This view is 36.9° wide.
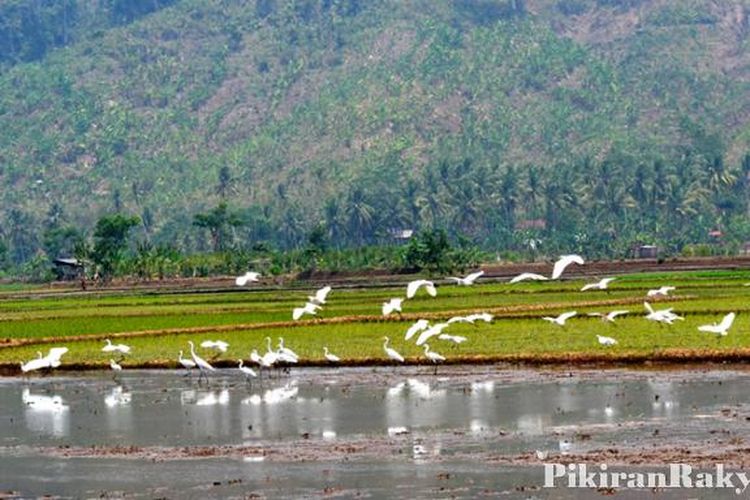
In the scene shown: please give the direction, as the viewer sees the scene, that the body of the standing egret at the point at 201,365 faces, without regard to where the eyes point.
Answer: to the viewer's left

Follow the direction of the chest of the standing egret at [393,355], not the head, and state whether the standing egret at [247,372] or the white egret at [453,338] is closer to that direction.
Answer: the standing egret

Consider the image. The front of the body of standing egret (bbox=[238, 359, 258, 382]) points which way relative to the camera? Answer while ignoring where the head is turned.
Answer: to the viewer's left

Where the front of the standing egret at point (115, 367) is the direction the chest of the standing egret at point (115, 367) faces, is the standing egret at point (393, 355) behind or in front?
behind

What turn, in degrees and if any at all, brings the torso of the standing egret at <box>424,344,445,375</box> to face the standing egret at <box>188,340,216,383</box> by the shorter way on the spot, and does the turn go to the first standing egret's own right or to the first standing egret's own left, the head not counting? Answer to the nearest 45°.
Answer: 0° — it already faces it

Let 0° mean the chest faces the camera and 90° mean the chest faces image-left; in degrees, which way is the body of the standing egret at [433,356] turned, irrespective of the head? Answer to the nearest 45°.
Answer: approximately 90°

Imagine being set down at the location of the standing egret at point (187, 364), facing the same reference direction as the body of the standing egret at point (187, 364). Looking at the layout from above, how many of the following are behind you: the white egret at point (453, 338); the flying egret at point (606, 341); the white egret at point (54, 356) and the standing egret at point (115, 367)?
2
